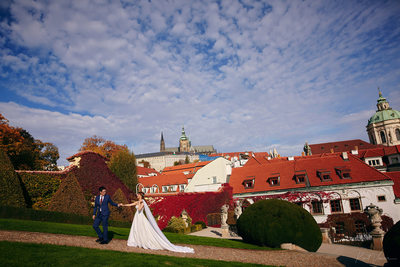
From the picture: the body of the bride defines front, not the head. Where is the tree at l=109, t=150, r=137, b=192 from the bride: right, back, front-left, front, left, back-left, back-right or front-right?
right

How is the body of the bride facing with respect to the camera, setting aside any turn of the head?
to the viewer's left

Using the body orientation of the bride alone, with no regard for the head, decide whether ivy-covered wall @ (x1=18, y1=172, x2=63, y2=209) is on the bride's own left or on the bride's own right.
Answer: on the bride's own right

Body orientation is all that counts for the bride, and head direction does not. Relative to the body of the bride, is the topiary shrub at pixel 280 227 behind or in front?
behind

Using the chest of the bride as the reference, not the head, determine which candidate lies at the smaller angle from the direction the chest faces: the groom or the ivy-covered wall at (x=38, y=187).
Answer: the groom

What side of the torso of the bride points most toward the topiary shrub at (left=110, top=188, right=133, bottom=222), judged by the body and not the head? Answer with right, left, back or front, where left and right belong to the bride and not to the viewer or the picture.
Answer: right

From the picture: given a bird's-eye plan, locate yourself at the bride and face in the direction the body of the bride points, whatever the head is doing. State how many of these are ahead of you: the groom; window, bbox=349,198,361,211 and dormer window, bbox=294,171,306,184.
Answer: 1

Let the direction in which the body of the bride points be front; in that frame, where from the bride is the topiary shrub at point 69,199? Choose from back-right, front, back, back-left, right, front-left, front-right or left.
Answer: front-right

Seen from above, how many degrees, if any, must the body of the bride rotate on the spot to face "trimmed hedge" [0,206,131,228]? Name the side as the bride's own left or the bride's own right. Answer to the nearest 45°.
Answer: approximately 45° to the bride's own right

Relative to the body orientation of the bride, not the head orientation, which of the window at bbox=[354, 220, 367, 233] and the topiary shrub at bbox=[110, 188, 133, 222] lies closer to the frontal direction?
the topiary shrub

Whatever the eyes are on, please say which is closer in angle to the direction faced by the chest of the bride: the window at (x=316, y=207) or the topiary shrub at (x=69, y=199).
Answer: the topiary shrub

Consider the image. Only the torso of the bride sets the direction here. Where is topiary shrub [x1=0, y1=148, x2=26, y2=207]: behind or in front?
in front

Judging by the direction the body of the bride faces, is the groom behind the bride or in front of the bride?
in front

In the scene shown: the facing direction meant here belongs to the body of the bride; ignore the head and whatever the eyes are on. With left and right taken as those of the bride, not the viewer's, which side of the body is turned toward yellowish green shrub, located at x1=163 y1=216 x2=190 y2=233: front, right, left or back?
right

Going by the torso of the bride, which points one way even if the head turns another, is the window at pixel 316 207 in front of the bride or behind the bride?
behind
